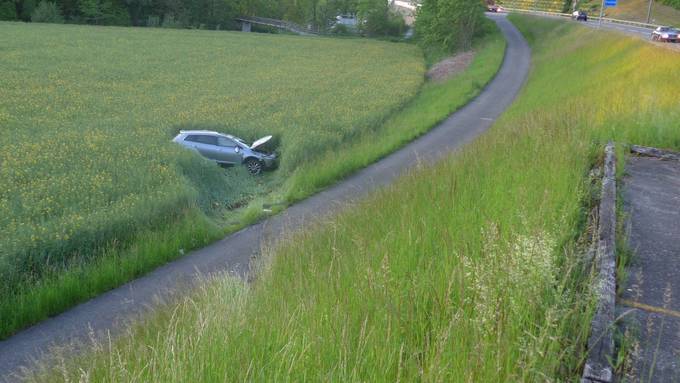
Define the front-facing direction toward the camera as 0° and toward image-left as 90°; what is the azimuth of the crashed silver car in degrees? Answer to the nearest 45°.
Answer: approximately 270°
